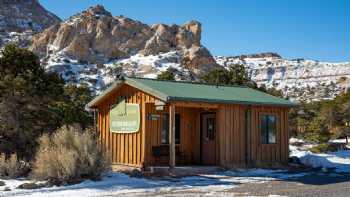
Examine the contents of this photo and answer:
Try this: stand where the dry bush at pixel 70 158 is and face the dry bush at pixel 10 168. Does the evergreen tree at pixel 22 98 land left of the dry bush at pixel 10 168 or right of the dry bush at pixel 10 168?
right

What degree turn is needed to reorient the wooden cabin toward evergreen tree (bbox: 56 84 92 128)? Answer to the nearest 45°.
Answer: approximately 180°

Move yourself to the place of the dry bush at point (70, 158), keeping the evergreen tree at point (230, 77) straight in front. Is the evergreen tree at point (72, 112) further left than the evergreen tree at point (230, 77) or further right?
left

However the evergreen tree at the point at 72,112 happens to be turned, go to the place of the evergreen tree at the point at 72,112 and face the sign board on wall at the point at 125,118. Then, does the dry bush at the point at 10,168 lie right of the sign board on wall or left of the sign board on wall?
right

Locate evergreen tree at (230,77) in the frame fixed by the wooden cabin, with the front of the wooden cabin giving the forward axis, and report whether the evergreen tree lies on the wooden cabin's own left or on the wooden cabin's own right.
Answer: on the wooden cabin's own left

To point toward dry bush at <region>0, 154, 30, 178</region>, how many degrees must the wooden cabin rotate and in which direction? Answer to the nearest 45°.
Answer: approximately 90° to its right

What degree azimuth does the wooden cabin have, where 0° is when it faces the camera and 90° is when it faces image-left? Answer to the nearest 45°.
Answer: approximately 315°

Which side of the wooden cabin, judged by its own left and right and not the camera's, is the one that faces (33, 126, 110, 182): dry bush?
right
